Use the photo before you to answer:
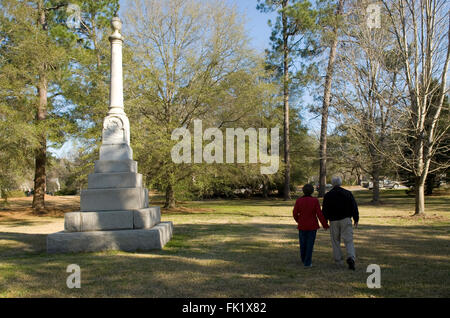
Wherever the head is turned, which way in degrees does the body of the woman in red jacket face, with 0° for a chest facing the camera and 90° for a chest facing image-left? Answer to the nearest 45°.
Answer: approximately 180°

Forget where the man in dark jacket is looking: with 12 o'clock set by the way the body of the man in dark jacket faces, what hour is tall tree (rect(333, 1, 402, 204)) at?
The tall tree is roughly at 12 o'clock from the man in dark jacket.

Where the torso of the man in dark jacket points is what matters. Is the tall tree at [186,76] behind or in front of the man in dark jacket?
in front

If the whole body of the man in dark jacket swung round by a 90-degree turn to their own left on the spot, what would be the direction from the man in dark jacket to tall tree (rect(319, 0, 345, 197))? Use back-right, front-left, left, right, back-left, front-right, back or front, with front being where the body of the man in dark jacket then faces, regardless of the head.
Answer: right

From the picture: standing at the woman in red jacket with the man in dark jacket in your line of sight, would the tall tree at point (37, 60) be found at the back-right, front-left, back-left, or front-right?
back-left

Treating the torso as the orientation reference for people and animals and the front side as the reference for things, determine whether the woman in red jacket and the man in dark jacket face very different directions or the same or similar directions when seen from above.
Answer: same or similar directions

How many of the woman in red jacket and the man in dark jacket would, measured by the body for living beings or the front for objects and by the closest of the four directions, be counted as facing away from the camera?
2

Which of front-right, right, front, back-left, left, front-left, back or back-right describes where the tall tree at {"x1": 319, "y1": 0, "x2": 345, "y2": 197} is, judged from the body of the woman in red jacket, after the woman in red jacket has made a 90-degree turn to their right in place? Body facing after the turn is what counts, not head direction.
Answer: left

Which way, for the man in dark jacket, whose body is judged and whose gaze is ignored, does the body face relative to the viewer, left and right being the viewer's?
facing away from the viewer

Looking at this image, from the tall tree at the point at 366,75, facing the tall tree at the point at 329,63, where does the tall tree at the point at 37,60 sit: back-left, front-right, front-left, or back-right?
front-left
